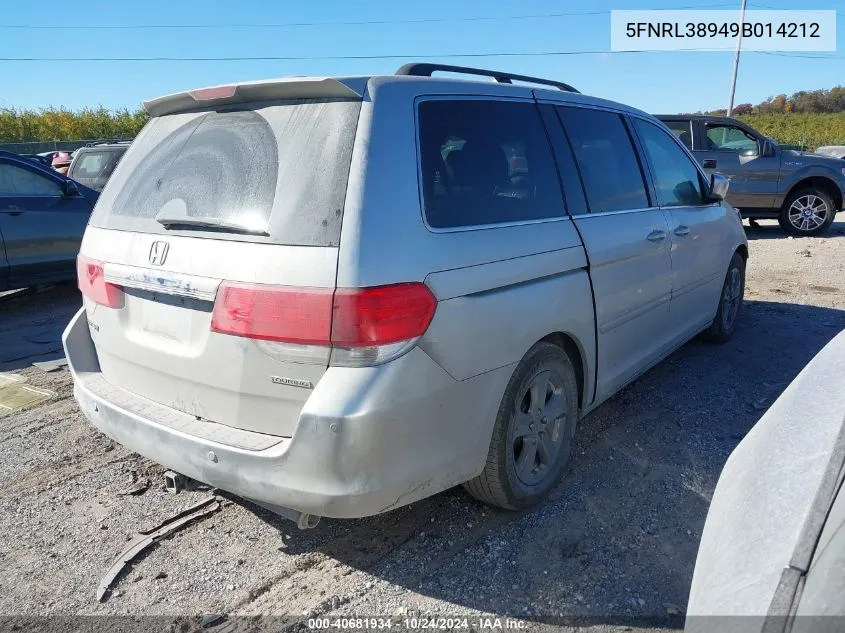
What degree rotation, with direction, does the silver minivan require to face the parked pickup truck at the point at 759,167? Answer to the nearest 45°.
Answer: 0° — it already faces it

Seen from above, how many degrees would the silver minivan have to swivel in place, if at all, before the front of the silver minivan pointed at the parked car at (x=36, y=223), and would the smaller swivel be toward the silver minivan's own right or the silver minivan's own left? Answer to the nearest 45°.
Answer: approximately 90° to the silver minivan's own left

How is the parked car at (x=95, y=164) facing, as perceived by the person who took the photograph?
facing away from the viewer and to the right of the viewer

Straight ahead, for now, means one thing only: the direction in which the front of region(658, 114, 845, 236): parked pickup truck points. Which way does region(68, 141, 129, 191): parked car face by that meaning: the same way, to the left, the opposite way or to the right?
to the left

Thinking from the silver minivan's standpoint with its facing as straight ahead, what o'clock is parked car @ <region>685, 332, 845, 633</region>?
The parked car is roughly at 3 o'clock from the silver minivan.

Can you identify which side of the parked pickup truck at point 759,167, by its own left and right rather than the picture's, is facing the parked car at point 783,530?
right

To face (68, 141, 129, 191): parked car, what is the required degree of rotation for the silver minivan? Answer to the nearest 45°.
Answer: approximately 90° to its left

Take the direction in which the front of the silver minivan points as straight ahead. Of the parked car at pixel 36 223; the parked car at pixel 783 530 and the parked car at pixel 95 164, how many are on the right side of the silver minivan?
1

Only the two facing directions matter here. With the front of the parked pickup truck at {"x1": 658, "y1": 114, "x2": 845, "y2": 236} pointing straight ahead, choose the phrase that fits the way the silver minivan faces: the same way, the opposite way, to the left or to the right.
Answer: to the left

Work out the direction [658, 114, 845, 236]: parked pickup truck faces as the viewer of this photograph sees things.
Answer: facing to the right of the viewer

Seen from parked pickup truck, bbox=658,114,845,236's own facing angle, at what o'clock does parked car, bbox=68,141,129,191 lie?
parked car, bbox=68,141,129,191 is roughly at 5 o'clock from parked pickup truck, bbox=658,114,845,236.

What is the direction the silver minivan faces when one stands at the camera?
facing away from the viewer and to the right of the viewer
